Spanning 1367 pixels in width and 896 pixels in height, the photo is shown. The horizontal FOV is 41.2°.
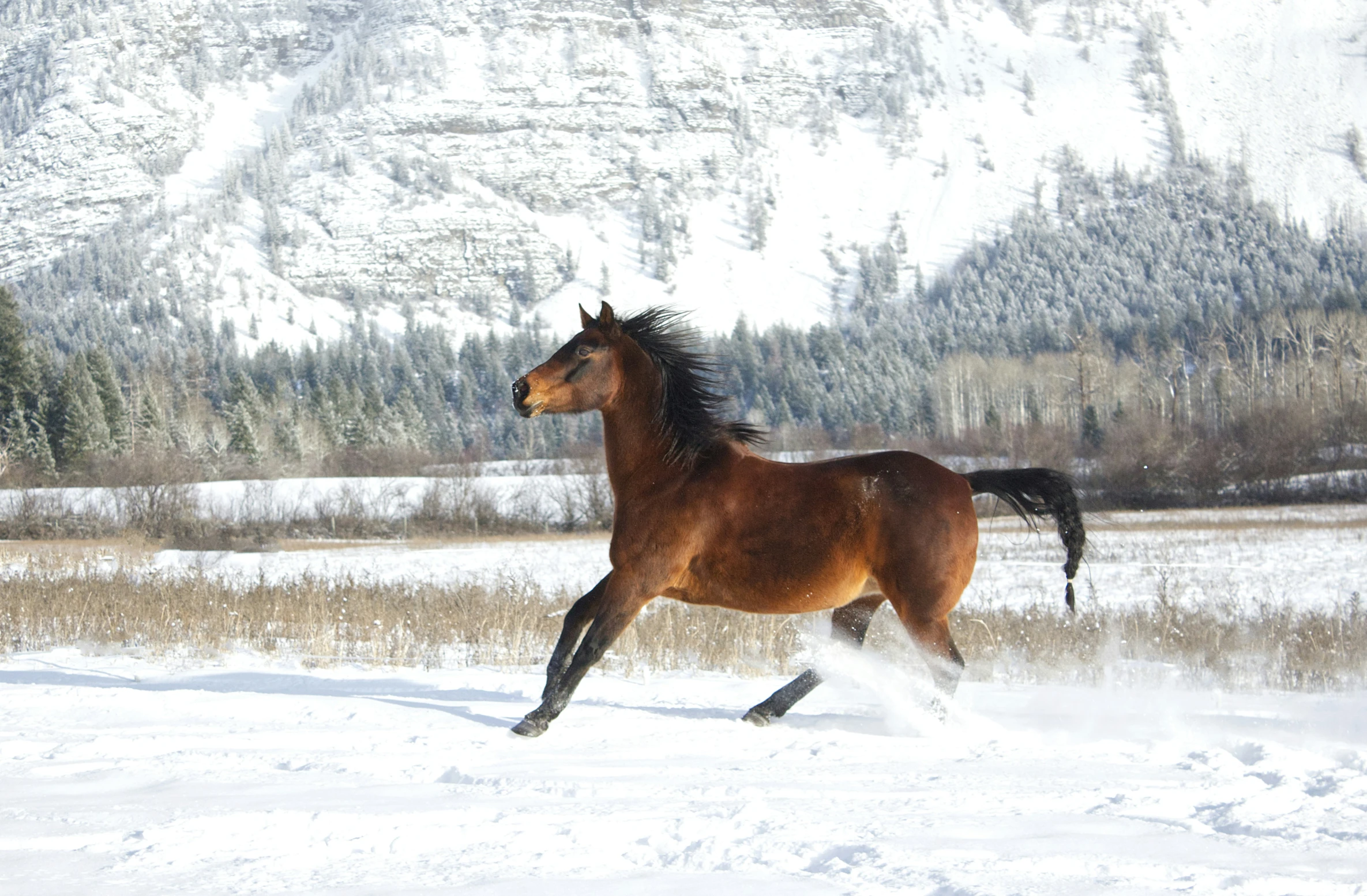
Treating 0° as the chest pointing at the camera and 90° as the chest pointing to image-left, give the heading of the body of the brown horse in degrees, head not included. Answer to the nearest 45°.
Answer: approximately 90°
